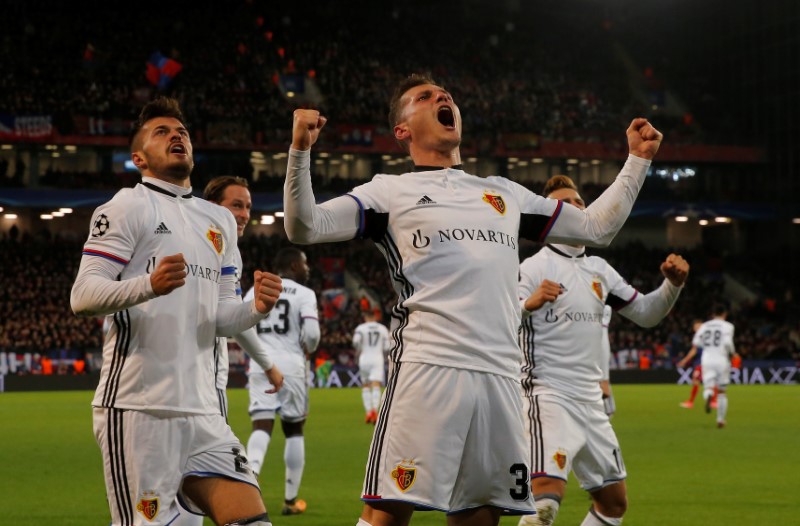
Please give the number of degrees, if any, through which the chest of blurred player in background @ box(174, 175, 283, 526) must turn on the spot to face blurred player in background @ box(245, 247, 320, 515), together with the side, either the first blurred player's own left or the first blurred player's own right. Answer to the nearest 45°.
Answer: approximately 135° to the first blurred player's own left

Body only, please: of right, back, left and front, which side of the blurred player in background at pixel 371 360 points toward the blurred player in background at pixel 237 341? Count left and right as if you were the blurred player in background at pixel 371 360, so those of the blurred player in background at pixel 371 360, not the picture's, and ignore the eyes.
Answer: back

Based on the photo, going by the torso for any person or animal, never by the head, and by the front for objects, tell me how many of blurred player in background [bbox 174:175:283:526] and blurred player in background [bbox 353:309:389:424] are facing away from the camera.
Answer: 1

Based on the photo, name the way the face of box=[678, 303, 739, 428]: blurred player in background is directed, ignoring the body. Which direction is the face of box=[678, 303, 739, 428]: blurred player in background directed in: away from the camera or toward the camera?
away from the camera

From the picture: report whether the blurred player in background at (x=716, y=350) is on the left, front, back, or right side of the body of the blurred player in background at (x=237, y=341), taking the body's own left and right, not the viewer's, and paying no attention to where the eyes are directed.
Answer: left

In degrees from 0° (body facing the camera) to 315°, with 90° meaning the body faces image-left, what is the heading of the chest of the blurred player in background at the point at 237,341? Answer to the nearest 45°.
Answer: approximately 315°

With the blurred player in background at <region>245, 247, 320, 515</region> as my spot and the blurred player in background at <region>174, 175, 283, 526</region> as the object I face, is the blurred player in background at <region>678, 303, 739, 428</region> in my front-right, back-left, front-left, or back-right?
back-left

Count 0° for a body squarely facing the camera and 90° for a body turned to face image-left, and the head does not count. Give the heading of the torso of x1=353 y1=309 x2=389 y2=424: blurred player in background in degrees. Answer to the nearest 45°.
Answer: approximately 180°

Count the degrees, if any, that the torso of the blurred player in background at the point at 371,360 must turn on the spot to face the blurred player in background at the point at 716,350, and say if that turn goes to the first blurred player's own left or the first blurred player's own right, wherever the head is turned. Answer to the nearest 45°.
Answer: approximately 90° to the first blurred player's own right

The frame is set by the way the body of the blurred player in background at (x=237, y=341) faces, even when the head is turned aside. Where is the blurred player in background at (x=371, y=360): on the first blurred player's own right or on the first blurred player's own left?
on the first blurred player's own left

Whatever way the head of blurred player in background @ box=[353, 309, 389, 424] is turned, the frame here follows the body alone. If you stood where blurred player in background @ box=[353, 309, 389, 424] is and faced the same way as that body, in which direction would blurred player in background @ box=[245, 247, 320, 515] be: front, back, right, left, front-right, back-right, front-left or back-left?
back

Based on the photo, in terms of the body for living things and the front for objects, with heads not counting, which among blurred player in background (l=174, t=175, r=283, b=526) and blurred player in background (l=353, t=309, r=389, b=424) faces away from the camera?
blurred player in background (l=353, t=309, r=389, b=424)
